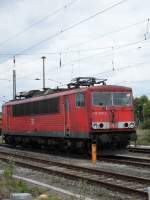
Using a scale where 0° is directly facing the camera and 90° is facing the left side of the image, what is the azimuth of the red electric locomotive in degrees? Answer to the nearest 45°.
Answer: approximately 315°

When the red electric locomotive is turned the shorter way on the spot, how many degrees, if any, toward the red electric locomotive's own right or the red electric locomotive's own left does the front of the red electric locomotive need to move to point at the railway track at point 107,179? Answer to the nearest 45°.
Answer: approximately 45° to the red electric locomotive's own right

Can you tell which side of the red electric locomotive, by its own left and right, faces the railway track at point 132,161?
front
